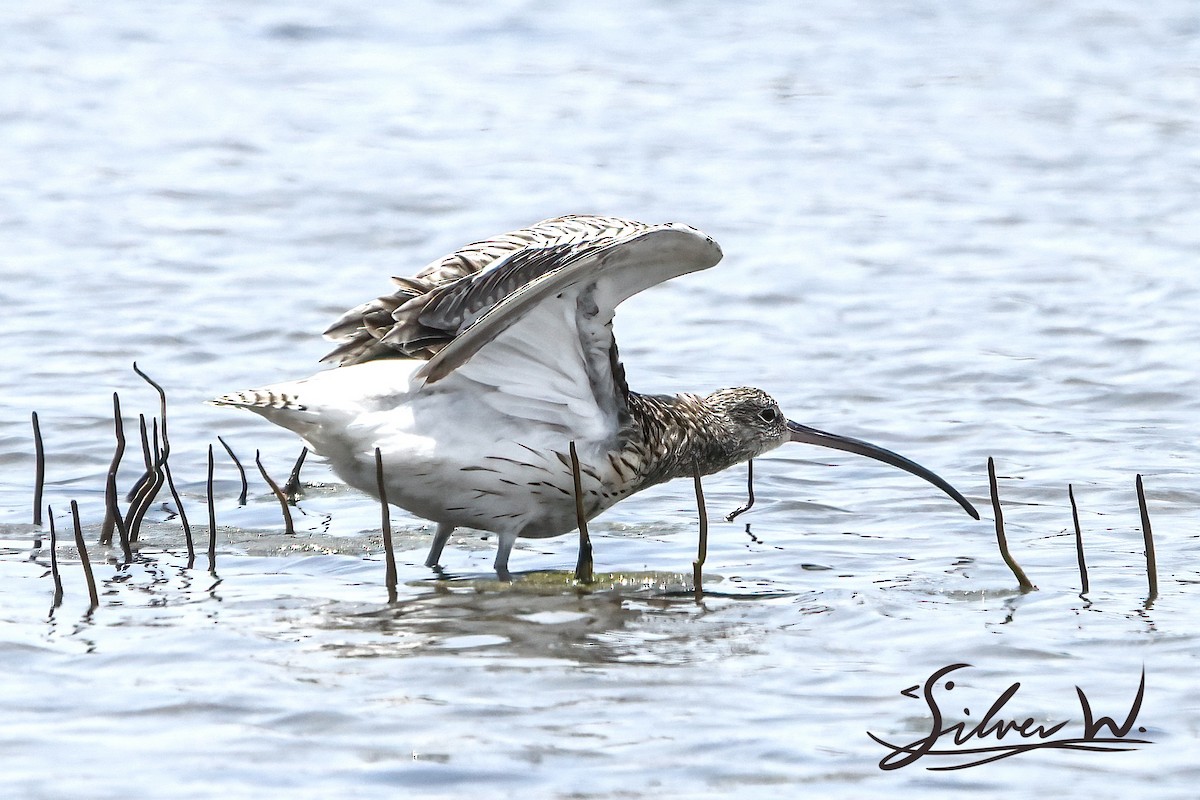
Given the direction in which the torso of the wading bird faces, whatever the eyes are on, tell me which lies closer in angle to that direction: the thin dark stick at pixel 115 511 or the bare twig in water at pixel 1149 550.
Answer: the bare twig in water

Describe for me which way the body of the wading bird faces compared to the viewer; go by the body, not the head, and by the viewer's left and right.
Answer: facing to the right of the viewer

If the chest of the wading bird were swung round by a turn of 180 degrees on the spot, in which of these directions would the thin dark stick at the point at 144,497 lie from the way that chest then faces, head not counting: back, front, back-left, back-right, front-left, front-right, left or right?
front

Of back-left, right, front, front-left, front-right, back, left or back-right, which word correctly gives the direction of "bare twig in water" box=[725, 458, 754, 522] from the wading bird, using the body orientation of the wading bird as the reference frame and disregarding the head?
front-left

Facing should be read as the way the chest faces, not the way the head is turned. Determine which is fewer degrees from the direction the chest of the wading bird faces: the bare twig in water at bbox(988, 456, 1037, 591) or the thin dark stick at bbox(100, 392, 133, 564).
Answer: the bare twig in water

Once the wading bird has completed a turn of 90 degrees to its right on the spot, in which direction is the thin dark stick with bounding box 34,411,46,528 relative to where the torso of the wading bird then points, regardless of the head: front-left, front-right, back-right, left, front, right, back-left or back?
right

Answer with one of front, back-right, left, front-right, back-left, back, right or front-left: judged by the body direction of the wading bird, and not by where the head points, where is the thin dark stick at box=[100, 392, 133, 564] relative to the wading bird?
back

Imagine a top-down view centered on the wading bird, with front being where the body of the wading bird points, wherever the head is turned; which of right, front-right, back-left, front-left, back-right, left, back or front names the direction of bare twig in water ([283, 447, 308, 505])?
back-left

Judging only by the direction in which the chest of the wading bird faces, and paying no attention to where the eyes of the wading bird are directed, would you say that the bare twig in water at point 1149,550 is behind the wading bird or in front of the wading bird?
in front

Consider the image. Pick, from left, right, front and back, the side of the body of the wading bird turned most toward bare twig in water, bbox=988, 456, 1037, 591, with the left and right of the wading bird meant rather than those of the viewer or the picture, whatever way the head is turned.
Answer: front
